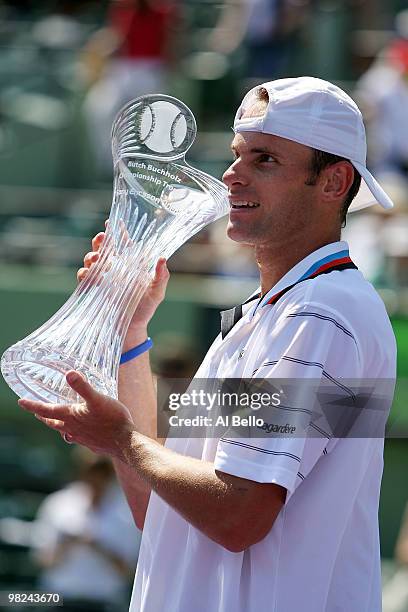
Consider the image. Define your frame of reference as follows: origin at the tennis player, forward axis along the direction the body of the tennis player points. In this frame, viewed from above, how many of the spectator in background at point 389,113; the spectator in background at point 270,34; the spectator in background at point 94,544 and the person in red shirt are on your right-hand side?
4

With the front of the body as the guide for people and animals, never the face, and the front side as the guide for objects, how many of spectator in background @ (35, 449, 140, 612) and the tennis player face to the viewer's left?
1

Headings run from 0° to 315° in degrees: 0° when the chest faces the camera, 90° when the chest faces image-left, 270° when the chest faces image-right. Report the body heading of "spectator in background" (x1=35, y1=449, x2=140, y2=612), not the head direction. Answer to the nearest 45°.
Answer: approximately 0°

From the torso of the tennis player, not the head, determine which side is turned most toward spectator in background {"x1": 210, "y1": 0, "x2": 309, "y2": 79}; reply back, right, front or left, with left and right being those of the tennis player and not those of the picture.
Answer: right

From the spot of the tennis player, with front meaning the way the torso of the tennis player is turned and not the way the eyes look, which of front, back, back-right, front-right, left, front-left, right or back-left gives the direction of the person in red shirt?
right

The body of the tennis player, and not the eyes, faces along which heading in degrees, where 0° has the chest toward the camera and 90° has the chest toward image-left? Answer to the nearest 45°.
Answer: approximately 90°

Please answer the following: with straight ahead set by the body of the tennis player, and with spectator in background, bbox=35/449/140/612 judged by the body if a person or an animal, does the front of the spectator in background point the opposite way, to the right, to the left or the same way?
to the left

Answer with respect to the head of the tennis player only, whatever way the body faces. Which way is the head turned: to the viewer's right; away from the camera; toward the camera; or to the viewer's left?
to the viewer's left

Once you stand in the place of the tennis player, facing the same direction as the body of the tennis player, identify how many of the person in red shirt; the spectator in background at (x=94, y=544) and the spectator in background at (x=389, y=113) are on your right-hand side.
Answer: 3

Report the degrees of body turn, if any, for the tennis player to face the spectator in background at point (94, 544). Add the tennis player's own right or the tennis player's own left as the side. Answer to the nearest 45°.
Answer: approximately 90° to the tennis player's own right
